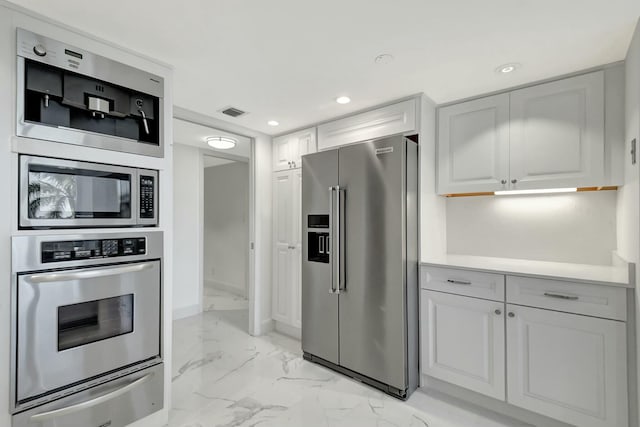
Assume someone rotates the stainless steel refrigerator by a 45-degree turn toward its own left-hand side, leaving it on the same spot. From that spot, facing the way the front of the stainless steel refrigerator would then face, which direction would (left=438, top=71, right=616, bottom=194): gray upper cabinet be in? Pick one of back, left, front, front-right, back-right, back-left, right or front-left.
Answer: left

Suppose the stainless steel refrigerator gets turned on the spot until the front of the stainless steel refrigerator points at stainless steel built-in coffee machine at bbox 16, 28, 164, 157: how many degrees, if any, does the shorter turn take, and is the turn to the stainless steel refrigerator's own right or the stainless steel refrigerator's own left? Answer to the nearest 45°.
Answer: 0° — it already faces it

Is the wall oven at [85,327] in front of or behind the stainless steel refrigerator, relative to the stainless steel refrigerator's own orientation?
in front

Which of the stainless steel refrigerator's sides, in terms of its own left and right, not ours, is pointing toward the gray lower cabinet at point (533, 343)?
left

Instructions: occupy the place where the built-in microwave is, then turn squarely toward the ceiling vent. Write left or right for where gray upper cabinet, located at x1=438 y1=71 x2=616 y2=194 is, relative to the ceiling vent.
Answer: right

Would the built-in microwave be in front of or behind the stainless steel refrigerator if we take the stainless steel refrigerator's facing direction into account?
in front

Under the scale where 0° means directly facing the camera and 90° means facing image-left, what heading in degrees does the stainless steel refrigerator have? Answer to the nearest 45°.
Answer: approximately 45°
